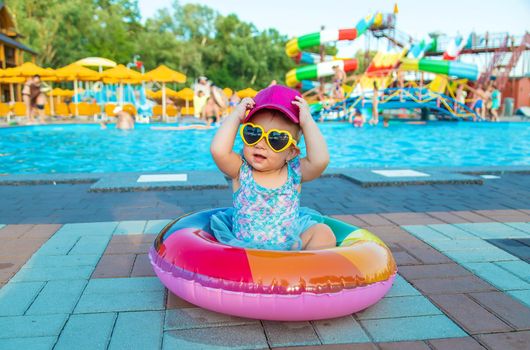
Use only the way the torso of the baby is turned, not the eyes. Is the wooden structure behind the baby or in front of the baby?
behind

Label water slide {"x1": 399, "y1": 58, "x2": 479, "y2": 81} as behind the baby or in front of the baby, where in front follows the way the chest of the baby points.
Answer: behind

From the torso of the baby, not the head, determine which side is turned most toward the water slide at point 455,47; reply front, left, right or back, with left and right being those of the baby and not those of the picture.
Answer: back

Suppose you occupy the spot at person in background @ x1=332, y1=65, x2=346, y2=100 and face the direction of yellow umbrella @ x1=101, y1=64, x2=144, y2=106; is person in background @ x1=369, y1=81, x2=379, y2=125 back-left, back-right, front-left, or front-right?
back-left

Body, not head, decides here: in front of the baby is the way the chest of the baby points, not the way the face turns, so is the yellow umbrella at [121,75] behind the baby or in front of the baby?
behind

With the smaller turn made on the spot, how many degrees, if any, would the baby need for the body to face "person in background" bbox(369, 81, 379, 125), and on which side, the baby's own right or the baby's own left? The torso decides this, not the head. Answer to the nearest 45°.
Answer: approximately 180°

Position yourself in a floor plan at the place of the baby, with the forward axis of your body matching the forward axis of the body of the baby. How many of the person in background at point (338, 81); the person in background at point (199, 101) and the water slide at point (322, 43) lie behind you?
3

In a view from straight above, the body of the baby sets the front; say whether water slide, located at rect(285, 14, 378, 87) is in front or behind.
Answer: behind

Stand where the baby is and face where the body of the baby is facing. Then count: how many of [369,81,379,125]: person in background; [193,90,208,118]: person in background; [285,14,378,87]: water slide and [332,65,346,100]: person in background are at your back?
4

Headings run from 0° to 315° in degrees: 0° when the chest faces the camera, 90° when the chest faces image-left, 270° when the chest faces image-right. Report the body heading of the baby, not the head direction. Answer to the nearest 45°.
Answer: approximately 0°
